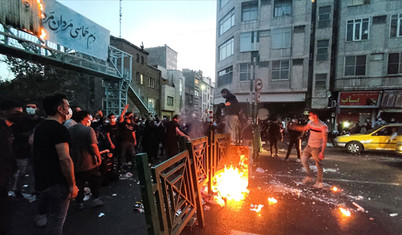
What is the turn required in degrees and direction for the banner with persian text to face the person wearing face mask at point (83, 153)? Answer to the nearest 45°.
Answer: approximately 45° to its right

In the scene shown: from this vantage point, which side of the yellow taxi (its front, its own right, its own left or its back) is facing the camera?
left

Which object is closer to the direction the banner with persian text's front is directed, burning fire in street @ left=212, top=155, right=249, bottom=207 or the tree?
the burning fire in street

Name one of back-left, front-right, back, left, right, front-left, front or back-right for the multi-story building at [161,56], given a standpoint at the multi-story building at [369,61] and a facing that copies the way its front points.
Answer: right

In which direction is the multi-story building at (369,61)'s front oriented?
toward the camera

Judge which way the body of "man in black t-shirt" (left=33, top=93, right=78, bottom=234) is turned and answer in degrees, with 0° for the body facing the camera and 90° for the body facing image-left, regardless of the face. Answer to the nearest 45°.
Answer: approximately 225°

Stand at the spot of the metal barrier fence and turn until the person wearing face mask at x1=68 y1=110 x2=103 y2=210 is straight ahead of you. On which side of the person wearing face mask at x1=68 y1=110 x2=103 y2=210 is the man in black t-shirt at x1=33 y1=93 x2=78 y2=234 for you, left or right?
left

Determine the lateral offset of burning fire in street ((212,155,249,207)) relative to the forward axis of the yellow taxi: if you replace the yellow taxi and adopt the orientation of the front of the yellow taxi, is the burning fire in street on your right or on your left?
on your left

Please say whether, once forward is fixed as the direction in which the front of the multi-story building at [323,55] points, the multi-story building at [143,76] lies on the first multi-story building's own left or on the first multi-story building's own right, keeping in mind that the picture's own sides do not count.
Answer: on the first multi-story building's own right

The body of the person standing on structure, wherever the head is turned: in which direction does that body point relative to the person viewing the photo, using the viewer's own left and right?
facing to the left of the viewer

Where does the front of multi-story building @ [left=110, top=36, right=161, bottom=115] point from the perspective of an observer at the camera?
facing the viewer and to the right of the viewer
